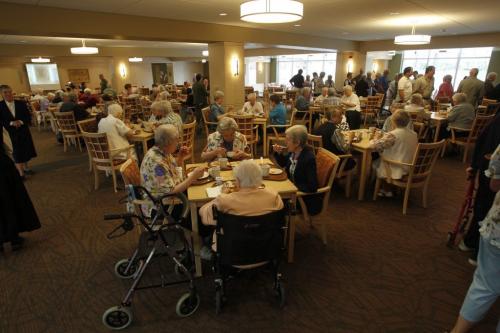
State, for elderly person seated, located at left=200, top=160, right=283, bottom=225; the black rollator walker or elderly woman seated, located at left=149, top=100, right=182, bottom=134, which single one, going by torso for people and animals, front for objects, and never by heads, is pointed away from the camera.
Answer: the elderly person seated

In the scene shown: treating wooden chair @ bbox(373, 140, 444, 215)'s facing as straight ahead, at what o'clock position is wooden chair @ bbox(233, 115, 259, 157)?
wooden chair @ bbox(233, 115, 259, 157) is roughly at 11 o'clock from wooden chair @ bbox(373, 140, 444, 215).

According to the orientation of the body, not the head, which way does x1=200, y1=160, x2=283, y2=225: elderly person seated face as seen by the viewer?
away from the camera

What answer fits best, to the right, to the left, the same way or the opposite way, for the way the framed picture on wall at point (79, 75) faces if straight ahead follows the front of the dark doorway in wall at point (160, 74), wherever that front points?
the same way

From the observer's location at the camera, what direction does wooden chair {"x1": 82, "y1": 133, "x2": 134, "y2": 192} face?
facing away from the viewer and to the right of the viewer

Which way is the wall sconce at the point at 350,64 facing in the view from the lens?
facing the viewer

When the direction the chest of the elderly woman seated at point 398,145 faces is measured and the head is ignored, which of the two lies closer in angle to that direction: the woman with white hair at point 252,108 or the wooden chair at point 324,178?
the woman with white hair

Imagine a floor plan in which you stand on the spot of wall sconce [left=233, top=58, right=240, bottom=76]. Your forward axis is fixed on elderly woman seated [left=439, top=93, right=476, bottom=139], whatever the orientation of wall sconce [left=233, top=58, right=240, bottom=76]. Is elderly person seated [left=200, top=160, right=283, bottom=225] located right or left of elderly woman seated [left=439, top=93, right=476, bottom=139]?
right

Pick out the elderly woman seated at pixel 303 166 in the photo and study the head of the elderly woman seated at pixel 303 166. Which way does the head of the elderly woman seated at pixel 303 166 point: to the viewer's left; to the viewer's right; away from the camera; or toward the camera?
to the viewer's left

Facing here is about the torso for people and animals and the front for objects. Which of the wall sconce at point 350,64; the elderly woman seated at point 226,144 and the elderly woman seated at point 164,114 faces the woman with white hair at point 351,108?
the wall sconce

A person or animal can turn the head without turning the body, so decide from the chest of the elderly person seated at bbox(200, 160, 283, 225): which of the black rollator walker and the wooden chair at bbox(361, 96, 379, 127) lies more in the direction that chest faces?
the wooden chair

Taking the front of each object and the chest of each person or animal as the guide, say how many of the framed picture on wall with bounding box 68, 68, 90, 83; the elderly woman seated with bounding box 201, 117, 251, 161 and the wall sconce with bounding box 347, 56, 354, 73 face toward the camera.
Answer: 3

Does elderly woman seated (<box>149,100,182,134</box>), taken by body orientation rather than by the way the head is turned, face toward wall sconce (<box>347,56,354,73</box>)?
no

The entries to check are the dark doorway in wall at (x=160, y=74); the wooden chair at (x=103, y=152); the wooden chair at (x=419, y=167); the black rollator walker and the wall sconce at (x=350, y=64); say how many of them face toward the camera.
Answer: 2

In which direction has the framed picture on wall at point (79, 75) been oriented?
toward the camera

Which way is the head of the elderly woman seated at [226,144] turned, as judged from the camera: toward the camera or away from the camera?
toward the camera

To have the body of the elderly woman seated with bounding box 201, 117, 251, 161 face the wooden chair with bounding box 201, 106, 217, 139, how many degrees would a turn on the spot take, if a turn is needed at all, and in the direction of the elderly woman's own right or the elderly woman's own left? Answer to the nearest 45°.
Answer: approximately 180°

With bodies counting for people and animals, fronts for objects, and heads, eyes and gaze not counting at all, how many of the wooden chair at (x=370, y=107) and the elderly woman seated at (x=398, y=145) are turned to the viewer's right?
0

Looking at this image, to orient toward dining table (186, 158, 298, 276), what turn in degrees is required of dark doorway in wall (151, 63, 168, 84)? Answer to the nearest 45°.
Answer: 0° — it already faces it
